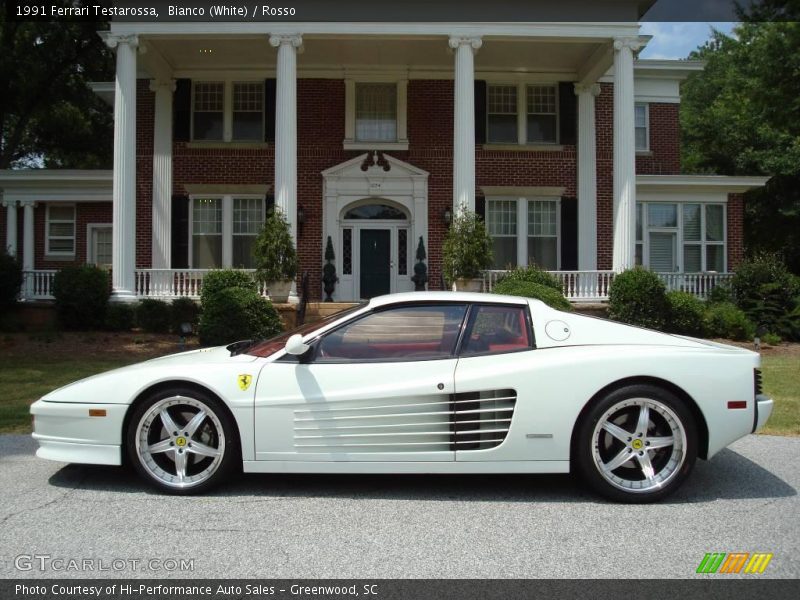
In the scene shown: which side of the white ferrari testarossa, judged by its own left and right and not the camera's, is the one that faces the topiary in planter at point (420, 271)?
right

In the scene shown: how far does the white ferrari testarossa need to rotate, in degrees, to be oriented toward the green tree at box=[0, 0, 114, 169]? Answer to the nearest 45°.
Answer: approximately 45° to its right

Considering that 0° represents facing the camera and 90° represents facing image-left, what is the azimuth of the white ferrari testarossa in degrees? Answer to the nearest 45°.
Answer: approximately 90°

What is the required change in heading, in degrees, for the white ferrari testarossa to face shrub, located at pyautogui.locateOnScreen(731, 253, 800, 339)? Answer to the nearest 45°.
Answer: approximately 135° to its right

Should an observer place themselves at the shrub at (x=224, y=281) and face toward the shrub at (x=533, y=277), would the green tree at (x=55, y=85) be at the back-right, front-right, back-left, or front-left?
back-left

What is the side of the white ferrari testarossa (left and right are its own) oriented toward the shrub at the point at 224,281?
right

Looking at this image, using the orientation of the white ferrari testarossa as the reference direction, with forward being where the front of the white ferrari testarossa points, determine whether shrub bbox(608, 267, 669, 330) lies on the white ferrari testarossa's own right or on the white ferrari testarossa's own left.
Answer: on the white ferrari testarossa's own right

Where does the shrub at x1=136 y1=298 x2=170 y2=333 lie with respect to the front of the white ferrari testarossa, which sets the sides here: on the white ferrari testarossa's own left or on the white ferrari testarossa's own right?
on the white ferrari testarossa's own right
